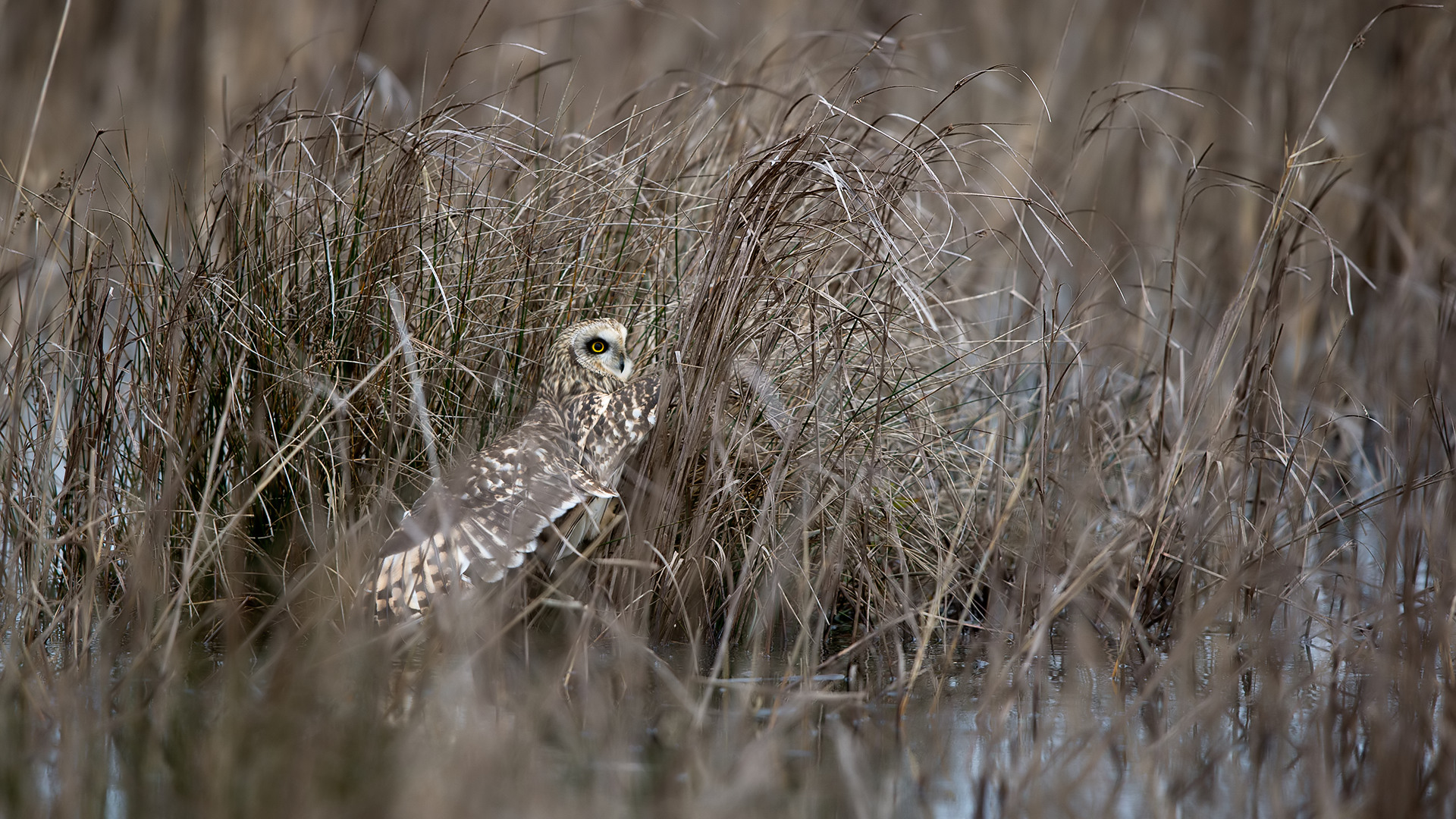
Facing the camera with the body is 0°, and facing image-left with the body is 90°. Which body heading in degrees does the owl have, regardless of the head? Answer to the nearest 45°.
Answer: approximately 225°
